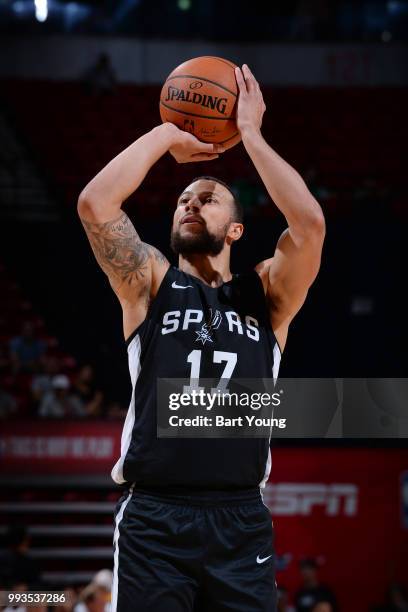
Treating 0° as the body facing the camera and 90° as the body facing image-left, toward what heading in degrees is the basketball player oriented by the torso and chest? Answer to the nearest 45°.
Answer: approximately 0°

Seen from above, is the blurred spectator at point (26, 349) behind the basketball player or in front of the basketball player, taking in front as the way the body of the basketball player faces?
behind

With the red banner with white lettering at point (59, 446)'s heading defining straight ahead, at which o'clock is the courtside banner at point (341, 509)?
the courtside banner at point (341, 509) is roughly at 9 o'clock from the red banner with white lettering at point (59, 446).

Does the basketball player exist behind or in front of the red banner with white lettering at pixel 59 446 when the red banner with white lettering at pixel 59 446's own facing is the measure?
in front

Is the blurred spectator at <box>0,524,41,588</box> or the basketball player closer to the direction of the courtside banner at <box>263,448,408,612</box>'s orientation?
the basketball player

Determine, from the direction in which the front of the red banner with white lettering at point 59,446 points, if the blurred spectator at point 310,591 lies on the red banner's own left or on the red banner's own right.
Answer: on the red banner's own left

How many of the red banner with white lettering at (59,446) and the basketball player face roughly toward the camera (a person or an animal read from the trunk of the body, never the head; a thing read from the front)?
2

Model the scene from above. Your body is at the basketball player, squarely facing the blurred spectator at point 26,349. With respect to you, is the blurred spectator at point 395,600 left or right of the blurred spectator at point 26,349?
right

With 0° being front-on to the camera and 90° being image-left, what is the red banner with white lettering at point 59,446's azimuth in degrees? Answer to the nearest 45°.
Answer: approximately 0°

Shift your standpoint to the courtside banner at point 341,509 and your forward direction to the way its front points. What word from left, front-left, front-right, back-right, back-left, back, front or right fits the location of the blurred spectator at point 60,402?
right

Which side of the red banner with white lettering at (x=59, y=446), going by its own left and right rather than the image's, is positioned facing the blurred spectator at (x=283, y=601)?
left

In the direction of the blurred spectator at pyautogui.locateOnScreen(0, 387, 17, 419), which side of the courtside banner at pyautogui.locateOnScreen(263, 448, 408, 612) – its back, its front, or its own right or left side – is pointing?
right

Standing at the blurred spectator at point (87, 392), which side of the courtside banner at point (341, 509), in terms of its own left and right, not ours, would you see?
right

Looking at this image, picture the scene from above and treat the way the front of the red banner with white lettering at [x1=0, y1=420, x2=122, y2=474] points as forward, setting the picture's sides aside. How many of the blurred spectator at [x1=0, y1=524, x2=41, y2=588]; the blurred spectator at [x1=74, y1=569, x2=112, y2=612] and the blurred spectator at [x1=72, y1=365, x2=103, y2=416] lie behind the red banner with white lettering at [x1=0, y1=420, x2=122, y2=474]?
1
